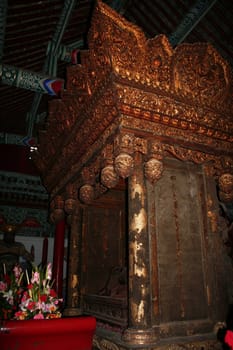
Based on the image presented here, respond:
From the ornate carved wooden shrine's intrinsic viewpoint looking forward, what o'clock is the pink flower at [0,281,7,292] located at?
The pink flower is roughly at 12 o'clock from the ornate carved wooden shrine.
